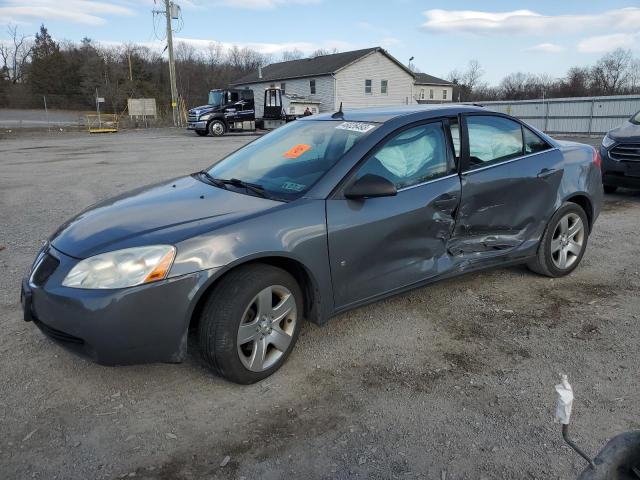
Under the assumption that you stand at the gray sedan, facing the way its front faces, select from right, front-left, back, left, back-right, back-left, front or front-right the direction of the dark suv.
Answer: back

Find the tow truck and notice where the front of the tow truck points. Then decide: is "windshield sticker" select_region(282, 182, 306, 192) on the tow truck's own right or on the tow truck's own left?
on the tow truck's own left

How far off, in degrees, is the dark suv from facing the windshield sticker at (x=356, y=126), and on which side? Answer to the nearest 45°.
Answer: approximately 45° to its left

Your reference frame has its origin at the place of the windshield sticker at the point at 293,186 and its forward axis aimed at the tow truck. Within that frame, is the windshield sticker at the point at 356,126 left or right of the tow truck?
right

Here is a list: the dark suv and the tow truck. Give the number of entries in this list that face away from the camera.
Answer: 0

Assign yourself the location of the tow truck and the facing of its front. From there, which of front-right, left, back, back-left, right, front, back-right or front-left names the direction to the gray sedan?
front-left

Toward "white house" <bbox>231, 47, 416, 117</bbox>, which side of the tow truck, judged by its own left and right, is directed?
right

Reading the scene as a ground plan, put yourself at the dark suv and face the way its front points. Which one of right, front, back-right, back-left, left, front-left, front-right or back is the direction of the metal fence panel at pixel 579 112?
back-right

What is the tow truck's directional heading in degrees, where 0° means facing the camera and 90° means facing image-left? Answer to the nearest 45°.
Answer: approximately 45°
